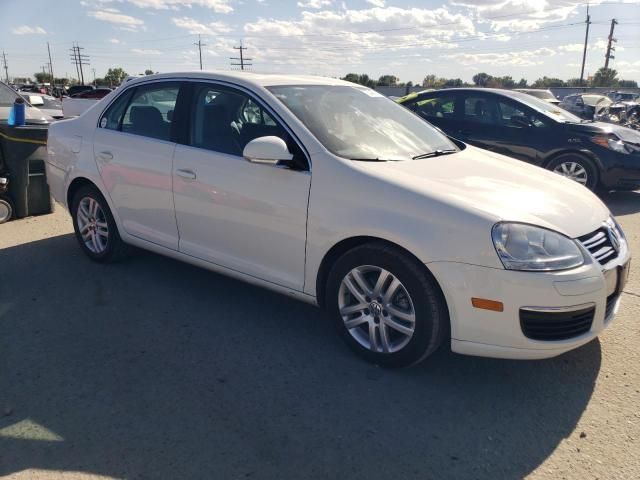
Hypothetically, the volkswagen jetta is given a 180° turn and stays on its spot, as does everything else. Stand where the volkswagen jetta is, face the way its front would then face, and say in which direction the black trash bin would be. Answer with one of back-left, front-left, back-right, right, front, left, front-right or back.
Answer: front

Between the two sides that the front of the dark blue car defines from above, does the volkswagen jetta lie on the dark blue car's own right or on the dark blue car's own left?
on the dark blue car's own right

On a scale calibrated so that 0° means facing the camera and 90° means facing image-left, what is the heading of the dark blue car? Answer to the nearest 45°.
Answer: approximately 315°

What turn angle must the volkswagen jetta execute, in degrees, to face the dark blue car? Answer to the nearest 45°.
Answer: approximately 90° to its left

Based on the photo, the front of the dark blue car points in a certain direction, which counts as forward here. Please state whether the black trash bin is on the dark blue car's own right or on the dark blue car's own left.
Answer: on the dark blue car's own right
